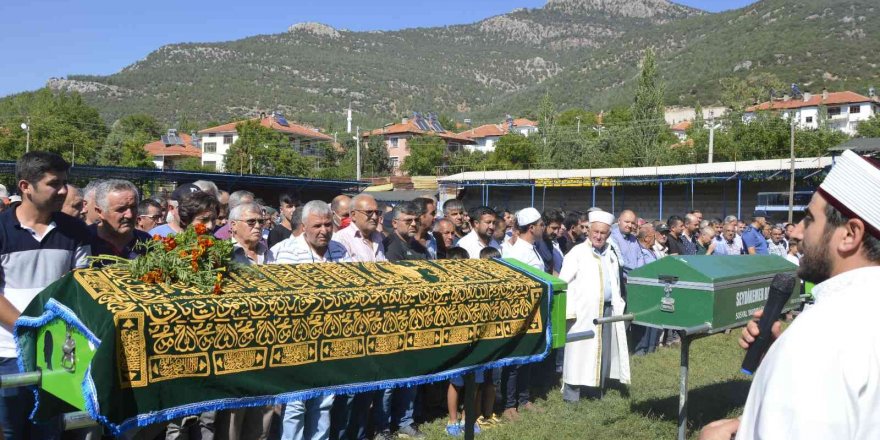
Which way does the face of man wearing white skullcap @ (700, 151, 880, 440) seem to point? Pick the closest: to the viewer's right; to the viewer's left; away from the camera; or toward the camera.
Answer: to the viewer's left

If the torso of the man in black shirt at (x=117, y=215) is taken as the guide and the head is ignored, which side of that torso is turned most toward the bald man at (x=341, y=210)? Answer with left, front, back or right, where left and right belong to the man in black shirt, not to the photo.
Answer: left

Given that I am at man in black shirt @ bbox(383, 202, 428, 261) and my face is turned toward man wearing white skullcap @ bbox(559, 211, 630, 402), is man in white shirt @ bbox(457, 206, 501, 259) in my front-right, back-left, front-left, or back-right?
front-left

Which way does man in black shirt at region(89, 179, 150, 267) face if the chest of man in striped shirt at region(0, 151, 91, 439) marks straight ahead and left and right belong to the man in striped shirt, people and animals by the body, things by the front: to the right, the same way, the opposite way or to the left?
the same way

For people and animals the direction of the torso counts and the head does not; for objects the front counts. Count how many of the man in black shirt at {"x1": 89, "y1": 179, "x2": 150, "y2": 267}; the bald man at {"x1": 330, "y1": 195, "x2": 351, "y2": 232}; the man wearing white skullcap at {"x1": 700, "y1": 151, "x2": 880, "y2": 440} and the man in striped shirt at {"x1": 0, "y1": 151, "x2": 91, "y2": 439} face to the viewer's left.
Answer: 1

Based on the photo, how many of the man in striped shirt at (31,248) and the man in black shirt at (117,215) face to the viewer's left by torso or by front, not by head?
0

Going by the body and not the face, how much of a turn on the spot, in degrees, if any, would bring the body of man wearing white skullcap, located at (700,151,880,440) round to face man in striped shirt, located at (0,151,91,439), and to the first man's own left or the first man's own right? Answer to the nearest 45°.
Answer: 0° — they already face them

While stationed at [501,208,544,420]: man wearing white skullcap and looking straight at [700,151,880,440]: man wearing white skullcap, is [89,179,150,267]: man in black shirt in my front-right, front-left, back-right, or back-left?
front-right

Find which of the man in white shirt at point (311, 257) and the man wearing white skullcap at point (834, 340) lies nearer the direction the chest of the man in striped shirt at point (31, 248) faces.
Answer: the man wearing white skullcap

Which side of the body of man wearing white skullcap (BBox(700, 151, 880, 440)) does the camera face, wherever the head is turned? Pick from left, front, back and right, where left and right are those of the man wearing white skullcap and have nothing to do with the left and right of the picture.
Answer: left

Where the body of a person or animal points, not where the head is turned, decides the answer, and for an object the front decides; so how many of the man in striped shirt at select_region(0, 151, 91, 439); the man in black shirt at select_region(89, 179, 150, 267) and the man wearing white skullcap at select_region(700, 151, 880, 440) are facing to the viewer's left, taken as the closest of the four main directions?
1

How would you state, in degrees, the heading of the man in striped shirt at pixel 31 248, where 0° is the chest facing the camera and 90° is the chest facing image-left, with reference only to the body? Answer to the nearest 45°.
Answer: approximately 315°

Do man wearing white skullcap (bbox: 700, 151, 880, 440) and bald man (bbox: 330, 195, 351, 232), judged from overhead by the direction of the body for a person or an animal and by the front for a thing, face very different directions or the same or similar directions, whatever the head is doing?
very different directions
